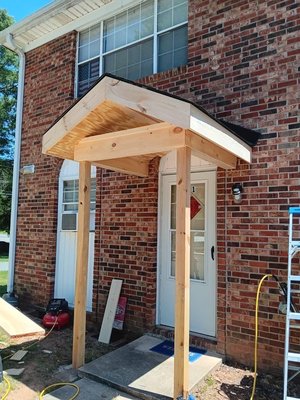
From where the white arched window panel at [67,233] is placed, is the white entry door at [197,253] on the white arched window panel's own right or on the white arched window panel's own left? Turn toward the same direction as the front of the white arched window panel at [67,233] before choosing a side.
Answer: on the white arched window panel's own left

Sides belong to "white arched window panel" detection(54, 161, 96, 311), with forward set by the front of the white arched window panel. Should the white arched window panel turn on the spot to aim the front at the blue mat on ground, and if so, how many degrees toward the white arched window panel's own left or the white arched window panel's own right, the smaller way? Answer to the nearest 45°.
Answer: approximately 90° to the white arched window panel's own left

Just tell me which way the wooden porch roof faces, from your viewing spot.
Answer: facing the viewer and to the left of the viewer

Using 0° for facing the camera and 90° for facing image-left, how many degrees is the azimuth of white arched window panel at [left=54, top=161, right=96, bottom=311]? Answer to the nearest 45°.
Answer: approximately 45°

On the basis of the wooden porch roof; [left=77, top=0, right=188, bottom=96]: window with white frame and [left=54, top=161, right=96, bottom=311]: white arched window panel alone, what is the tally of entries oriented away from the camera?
0

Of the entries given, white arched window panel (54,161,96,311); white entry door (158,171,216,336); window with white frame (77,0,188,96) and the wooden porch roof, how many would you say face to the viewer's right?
0

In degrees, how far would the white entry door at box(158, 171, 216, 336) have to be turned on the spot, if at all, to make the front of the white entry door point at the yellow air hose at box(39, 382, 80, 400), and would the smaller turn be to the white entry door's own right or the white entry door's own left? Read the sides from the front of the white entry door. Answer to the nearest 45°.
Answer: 0° — it already faces it

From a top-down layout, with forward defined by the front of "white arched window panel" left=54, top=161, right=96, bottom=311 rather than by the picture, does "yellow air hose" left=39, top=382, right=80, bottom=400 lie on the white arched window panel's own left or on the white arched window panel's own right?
on the white arched window panel's own left

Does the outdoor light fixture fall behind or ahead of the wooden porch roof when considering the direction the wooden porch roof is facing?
behind

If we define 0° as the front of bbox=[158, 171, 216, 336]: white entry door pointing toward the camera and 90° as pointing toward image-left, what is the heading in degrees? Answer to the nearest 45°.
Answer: approximately 45°
